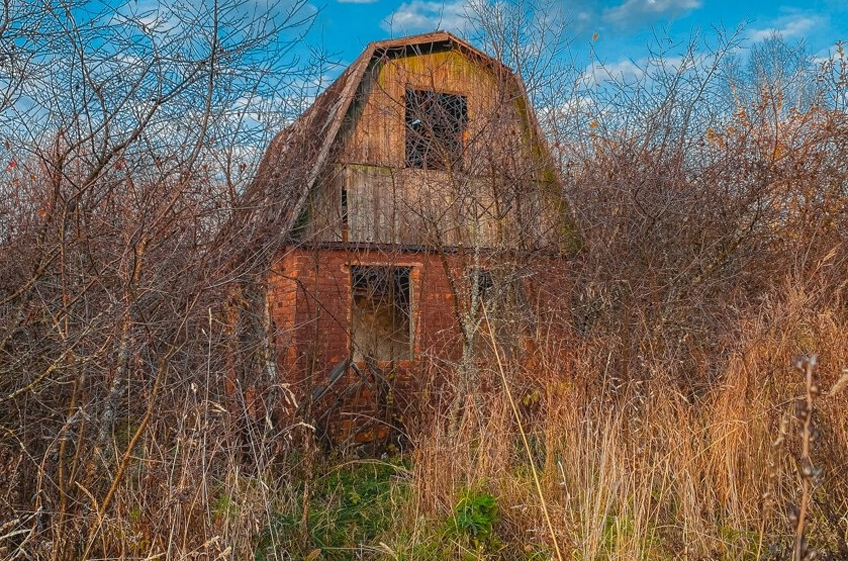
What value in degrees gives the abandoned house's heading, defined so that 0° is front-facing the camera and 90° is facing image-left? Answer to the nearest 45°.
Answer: approximately 0°
